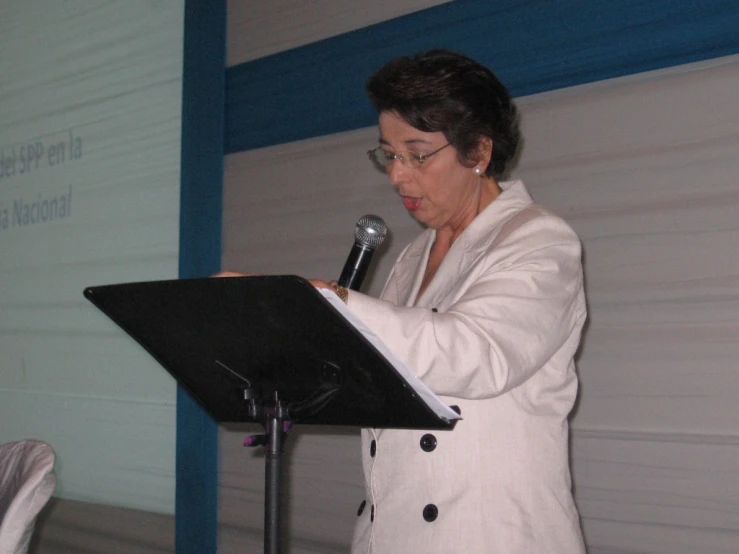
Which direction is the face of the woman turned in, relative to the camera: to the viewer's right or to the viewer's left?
to the viewer's left

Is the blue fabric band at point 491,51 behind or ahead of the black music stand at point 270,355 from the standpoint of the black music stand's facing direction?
ahead

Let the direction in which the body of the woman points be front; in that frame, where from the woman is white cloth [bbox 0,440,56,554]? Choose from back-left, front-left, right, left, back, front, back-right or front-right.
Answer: front-right

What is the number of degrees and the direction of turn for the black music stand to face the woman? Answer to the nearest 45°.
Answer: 0° — it already faces them

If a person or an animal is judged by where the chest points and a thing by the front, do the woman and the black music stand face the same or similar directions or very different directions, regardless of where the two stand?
very different directions

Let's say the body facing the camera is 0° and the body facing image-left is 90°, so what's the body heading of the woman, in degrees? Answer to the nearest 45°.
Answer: approximately 45°

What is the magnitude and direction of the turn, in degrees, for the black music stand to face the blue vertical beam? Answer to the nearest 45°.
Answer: approximately 45° to its left

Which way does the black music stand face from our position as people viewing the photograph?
facing away from the viewer and to the right of the viewer
